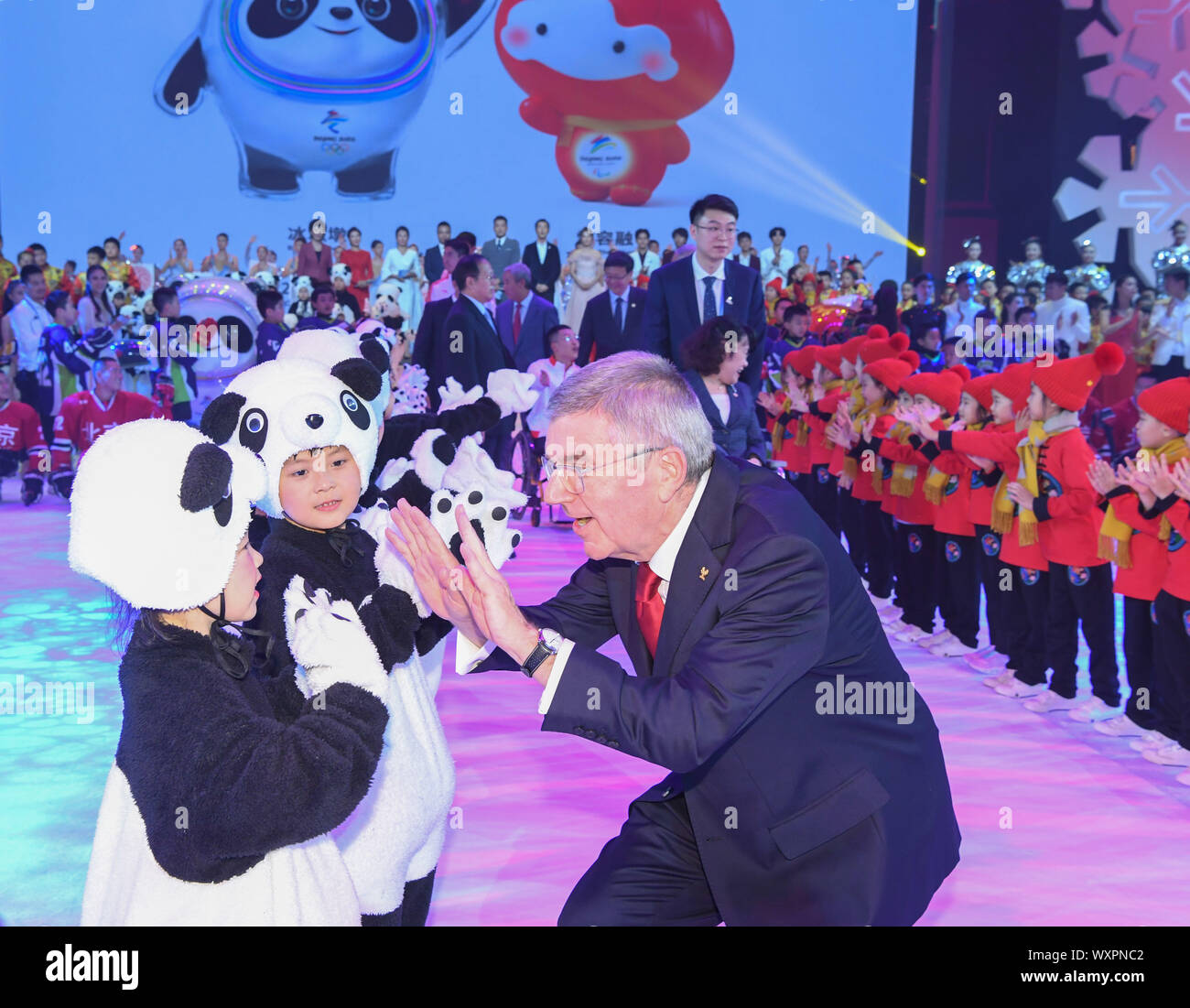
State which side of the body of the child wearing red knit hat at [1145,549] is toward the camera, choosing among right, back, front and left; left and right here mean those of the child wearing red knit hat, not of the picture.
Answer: left

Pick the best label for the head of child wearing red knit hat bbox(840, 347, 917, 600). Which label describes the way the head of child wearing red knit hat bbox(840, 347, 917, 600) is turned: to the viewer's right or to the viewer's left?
to the viewer's left

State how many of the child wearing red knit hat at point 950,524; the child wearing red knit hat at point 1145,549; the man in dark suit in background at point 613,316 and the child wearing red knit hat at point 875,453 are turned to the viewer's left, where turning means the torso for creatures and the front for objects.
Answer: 3

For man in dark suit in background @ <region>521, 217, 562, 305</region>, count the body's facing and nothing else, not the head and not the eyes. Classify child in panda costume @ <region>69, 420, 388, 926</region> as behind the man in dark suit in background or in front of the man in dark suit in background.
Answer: in front

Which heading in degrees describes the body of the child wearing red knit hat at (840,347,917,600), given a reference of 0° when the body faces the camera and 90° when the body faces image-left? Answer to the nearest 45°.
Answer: approximately 90°

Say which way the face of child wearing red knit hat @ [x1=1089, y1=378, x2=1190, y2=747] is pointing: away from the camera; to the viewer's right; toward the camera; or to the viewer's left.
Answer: to the viewer's left

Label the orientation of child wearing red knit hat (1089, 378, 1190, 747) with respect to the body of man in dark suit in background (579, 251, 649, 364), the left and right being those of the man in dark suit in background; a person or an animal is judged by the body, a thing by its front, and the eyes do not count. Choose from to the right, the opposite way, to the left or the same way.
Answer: to the right

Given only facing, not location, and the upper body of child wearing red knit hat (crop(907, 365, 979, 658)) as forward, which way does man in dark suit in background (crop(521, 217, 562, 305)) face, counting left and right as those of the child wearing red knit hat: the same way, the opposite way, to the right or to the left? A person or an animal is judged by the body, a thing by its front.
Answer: to the left

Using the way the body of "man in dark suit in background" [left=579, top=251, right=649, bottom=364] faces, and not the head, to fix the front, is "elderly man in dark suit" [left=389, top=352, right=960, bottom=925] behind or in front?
in front

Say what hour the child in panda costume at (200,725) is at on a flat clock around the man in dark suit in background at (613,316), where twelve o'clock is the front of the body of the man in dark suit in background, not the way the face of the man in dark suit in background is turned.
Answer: The child in panda costume is roughly at 12 o'clock from the man in dark suit in background.

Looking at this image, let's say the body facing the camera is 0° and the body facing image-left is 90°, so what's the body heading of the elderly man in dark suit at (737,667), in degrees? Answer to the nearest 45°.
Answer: approximately 45°

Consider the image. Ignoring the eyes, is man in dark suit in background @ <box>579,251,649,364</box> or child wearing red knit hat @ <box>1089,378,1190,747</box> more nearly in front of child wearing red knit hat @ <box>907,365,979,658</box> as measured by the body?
the man in dark suit in background

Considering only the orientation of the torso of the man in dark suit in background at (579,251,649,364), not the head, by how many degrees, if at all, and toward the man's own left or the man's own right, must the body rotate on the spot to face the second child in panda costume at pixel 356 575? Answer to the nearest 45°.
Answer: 0° — they already face them
